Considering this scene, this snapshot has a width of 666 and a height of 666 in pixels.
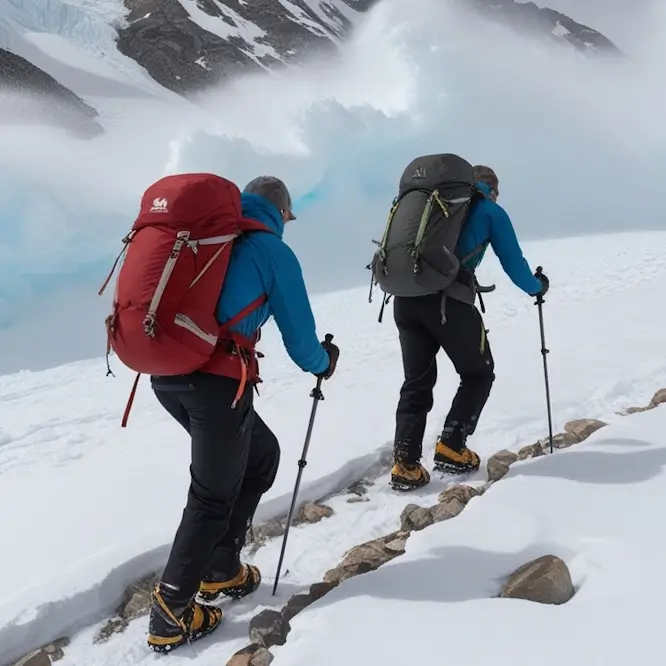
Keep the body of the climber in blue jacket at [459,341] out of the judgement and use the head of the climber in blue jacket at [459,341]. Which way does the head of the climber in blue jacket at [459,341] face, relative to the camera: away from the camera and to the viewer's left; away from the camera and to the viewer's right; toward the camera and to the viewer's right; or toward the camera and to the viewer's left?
away from the camera and to the viewer's right

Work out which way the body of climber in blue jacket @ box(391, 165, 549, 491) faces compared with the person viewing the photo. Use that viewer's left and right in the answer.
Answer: facing away from the viewer and to the right of the viewer

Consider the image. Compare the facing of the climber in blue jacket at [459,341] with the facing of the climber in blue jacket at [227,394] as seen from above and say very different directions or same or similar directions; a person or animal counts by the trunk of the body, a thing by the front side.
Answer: same or similar directions

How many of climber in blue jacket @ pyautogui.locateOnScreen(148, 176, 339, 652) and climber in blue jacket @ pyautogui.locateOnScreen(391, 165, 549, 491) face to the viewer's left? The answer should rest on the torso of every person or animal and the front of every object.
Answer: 0

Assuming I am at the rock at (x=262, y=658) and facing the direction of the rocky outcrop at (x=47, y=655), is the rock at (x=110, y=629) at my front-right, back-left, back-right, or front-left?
front-right

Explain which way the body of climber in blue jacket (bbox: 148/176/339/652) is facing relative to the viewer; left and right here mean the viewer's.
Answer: facing away from the viewer and to the right of the viewer

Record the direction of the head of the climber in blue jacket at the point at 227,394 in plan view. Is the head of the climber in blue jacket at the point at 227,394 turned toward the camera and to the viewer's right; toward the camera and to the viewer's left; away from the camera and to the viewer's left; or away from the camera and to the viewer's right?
away from the camera and to the viewer's right

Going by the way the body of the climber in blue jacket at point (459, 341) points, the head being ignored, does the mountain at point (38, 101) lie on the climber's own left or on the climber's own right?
on the climber's own left
